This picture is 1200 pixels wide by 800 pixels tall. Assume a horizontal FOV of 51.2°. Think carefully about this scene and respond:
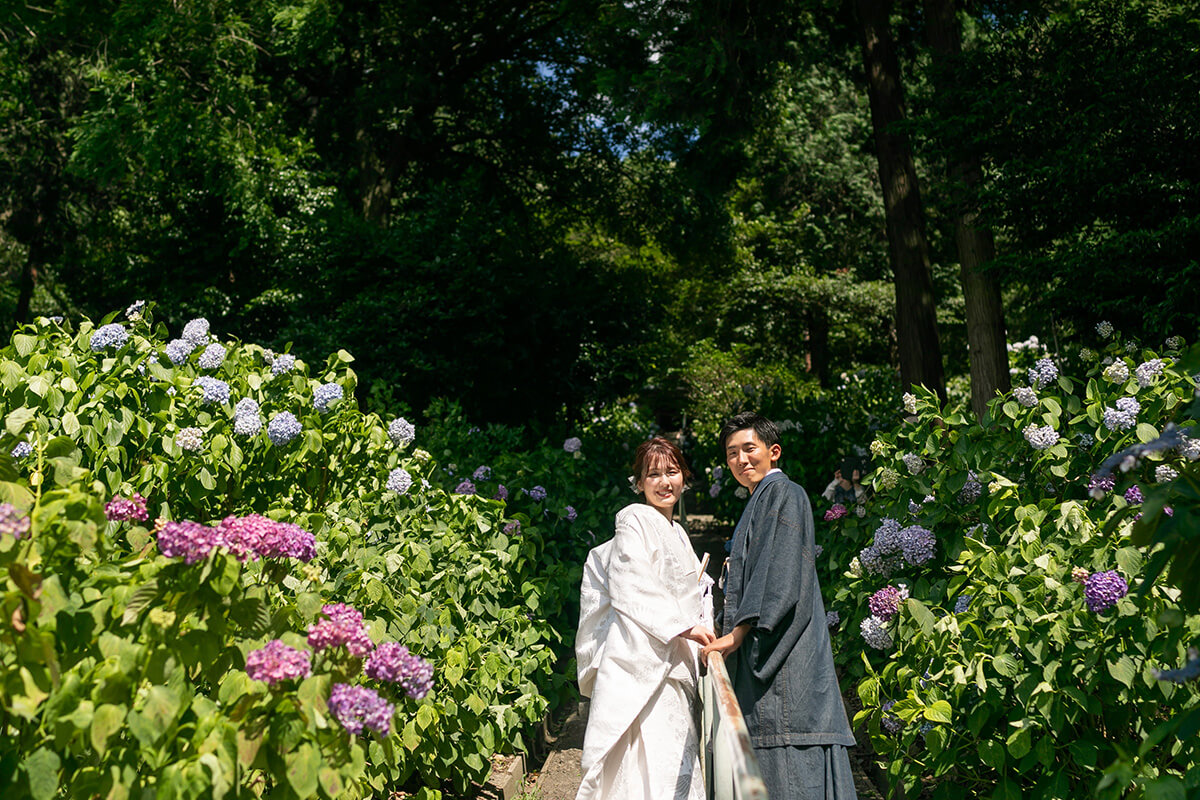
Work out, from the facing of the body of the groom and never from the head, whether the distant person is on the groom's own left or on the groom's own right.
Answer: on the groom's own right

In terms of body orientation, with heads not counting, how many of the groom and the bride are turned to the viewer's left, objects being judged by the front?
1

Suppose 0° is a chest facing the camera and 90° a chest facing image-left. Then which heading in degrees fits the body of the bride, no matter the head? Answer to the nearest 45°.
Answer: approximately 315°

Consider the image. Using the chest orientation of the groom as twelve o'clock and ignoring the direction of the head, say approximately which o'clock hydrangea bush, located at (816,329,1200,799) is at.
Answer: The hydrangea bush is roughly at 6 o'clock from the groom.

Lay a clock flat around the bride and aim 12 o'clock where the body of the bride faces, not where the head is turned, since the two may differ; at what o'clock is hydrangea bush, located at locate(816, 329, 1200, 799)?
The hydrangea bush is roughly at 11 o'clock from the bride.

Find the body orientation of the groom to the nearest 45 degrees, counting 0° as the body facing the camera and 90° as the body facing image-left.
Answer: approximately 90°
